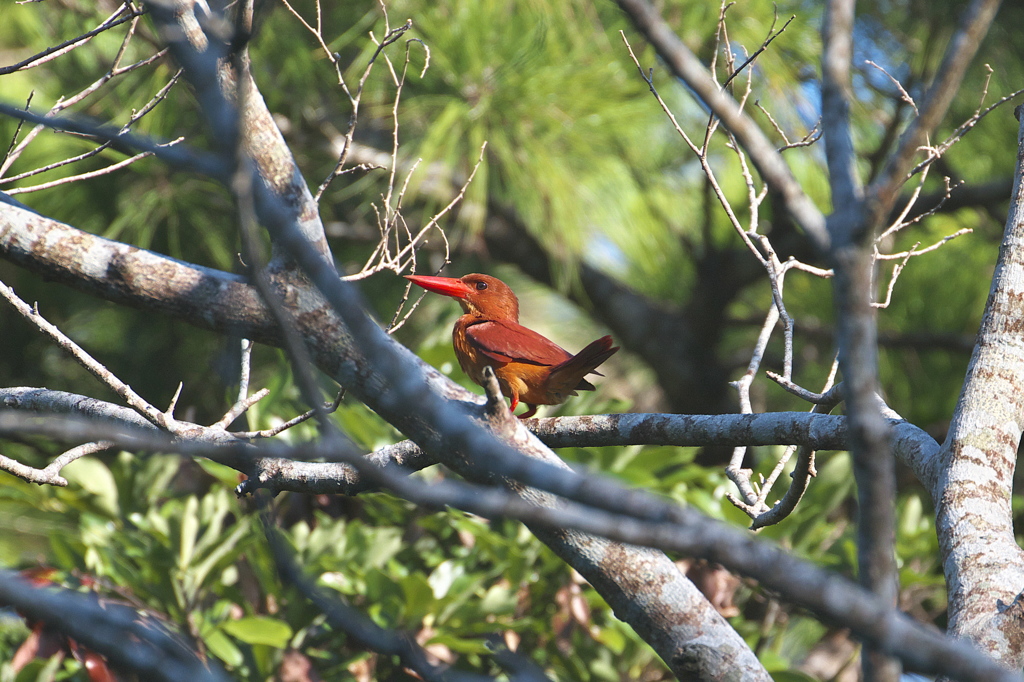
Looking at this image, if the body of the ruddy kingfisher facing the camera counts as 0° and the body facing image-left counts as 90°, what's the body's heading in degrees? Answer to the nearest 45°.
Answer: approximately 90°
